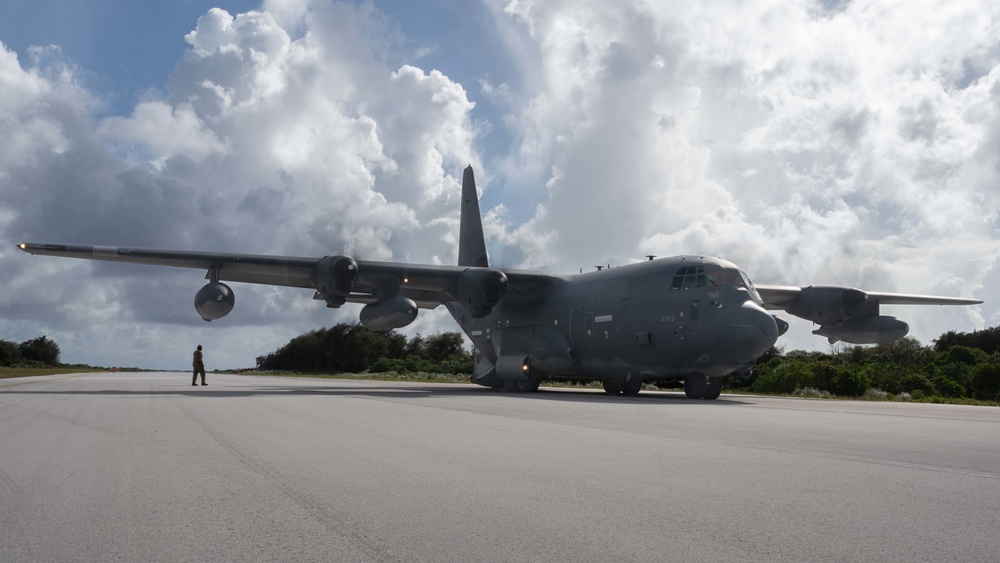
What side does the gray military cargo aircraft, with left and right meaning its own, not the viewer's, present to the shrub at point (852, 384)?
left

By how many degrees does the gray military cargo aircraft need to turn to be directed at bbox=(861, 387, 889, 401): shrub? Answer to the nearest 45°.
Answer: approximately 45° to its left

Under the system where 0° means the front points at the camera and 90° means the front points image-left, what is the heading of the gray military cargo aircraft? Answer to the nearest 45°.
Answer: approximately 315°
